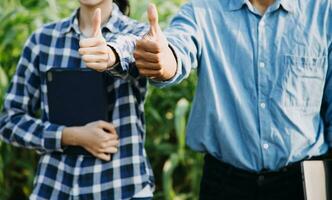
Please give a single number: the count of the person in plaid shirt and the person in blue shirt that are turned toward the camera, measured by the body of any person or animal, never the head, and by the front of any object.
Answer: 2

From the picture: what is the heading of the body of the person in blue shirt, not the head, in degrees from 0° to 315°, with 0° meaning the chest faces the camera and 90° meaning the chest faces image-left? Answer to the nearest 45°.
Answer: approximately 0°

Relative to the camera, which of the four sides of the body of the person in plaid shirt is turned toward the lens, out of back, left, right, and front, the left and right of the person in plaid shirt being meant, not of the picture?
front

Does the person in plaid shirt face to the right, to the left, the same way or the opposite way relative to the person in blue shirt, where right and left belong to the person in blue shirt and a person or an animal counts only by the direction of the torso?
the same way

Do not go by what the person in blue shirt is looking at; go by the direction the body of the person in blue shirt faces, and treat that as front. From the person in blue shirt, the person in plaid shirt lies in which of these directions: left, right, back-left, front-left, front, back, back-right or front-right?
right

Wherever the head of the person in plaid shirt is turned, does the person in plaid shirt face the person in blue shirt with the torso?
no
